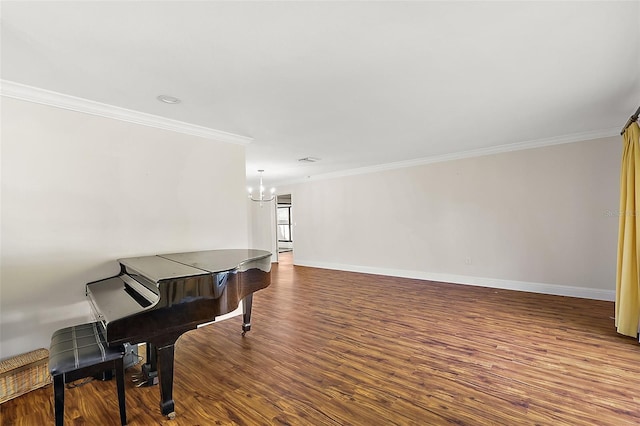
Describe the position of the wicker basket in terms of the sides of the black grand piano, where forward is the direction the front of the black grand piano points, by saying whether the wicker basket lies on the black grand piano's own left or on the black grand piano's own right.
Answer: on the black grand piano's own right

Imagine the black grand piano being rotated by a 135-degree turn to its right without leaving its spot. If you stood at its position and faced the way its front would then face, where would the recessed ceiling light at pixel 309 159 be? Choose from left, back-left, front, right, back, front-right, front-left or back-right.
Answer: front-right

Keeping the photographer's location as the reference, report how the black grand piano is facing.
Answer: facing the viewer and to the left of the viewer

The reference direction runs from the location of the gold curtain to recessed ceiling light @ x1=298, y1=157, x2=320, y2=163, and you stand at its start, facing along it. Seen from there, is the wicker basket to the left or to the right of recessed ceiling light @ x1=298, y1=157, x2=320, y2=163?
left
